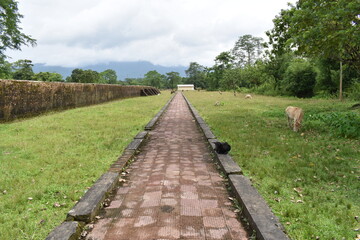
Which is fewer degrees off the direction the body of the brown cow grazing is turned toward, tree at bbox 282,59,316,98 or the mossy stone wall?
the mossy stone wall

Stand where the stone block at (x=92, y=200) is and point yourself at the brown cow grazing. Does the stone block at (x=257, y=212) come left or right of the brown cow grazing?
right

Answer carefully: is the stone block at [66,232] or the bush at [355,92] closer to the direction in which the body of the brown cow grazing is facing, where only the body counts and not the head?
the stone block

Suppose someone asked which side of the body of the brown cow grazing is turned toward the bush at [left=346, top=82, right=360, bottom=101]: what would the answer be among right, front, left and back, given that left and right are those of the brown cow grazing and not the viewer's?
back

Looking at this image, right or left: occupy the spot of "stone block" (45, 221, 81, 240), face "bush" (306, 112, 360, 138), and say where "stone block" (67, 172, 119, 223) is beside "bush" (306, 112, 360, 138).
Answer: left

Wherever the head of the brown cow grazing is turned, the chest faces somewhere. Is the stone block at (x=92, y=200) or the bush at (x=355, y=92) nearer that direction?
the stone block

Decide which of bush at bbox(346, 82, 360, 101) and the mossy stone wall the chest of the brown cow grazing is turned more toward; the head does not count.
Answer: the mossy stone wall

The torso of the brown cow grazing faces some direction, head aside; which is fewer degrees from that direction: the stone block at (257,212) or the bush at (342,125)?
the stone block

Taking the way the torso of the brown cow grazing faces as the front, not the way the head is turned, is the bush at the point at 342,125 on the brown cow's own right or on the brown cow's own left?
on the brown cow's own left
